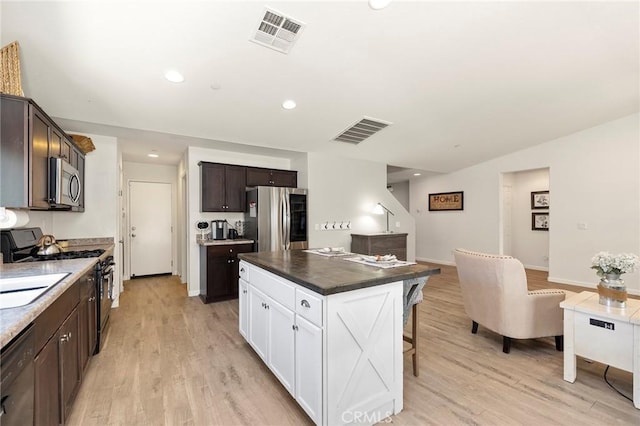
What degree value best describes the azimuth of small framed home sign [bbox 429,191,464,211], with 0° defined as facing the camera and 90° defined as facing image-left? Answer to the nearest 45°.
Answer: approximately 45°

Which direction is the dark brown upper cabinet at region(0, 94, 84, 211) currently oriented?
to the viewer's right

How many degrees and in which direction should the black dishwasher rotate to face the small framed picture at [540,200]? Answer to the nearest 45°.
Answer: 0° — it already faces it

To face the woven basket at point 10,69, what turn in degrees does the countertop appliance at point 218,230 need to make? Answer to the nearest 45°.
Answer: approximately 45° to its right

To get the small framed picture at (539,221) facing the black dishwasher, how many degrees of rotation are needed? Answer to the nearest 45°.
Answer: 0° — it already faces it

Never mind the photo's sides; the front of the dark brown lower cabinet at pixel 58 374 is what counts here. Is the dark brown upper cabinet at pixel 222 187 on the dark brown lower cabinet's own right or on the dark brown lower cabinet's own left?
on the dark brown lower cabinet's own left

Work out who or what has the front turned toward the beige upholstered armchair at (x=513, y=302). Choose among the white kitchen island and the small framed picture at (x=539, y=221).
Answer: the small framed picture

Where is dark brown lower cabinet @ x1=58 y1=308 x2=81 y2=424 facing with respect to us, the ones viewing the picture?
facing to the right of the viewer

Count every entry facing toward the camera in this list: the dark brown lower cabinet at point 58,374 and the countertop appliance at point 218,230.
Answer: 1

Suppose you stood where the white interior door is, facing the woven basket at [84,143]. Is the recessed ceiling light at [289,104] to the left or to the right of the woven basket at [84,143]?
left

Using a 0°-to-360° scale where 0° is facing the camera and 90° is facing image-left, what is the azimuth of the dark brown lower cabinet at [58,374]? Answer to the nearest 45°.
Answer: approximately 270°
